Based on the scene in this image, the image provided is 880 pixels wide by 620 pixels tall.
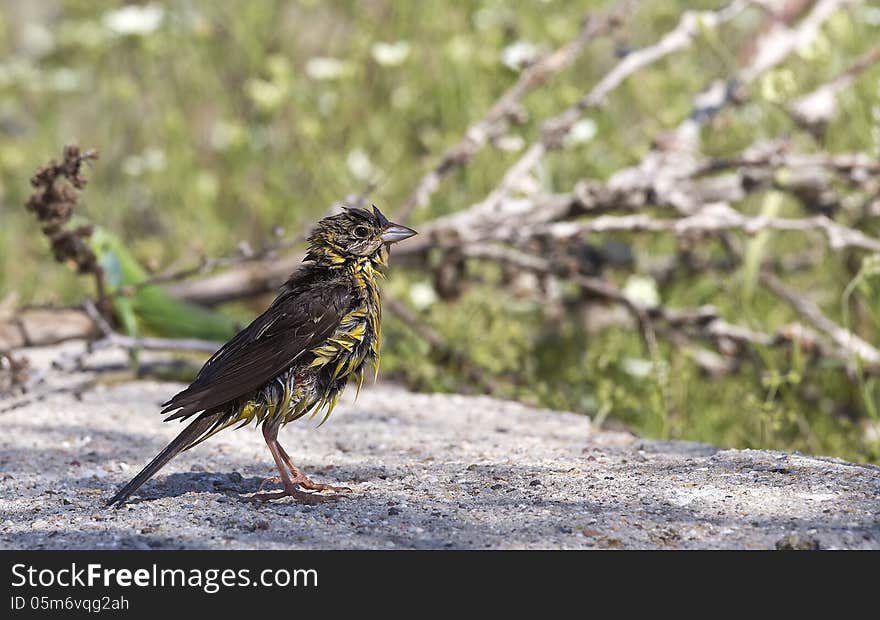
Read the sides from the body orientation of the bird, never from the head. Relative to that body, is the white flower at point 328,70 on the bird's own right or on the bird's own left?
on the bird's own left

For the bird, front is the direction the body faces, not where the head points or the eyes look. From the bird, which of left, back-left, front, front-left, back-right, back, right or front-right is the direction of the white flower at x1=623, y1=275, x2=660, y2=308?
front-left

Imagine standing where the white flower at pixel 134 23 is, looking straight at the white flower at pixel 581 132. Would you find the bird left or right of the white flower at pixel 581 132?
right

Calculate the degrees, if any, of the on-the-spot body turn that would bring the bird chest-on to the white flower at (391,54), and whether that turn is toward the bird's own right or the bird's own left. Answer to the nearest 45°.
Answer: approximately 90° to the bird's own left

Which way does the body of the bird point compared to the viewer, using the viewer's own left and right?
facing to the right of the viewer

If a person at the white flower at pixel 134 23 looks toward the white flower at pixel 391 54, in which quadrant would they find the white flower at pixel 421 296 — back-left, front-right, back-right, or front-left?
front-right

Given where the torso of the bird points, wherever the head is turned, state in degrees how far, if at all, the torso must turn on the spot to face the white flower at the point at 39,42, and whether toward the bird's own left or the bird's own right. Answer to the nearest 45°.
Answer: approximately 90° to the bird's own left

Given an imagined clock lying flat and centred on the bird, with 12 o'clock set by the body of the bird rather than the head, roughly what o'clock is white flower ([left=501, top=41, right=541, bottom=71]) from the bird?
The white flower is roughly at 10 o'clock from the bird.

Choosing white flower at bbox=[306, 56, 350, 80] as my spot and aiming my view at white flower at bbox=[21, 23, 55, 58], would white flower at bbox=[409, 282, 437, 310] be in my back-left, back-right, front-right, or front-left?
back-left
